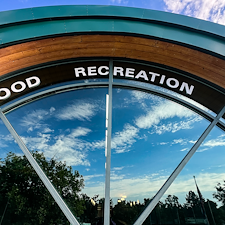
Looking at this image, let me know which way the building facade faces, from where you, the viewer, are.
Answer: facing the viewer
